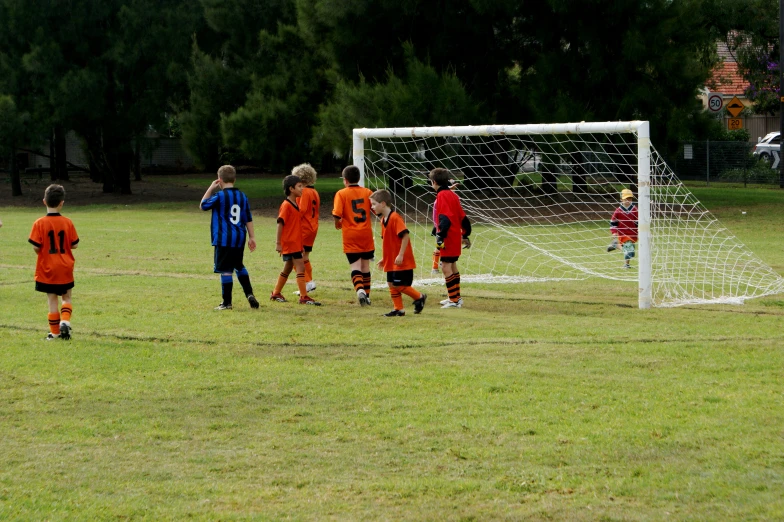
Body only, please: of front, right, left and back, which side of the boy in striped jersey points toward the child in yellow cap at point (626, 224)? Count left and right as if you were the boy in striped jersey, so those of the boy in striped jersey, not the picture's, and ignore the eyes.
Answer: right

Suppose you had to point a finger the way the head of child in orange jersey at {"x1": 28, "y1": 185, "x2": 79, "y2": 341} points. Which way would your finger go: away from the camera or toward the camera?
away from the camera

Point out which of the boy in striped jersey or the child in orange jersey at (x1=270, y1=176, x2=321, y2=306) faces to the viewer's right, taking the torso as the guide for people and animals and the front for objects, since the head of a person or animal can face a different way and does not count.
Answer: the child in orange jersey

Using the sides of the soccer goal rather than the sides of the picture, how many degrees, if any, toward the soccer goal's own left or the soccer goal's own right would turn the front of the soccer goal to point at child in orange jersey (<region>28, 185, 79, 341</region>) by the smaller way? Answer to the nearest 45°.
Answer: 0° — it already faces them

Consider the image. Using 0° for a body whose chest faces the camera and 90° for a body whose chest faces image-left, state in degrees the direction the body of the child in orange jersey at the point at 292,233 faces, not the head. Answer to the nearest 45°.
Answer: approximately 270°

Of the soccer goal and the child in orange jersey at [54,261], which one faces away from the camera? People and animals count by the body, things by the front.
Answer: the child in orange jersey

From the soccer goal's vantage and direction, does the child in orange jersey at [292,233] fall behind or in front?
in front

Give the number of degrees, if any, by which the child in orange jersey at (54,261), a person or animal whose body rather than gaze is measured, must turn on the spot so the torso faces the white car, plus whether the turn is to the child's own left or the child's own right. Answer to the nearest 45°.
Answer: approximately 45° to the child's own right

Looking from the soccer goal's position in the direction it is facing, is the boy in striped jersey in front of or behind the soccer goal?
in front

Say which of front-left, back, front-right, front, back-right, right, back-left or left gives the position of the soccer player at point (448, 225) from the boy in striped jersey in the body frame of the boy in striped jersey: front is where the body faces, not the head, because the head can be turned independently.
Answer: back-right

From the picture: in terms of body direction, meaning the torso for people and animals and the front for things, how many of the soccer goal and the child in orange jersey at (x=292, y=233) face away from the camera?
0

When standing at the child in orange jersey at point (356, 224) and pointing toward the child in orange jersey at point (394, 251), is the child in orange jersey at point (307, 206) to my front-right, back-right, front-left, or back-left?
back-right

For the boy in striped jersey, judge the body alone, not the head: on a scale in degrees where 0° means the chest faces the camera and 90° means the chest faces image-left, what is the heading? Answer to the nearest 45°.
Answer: approximately 135°
